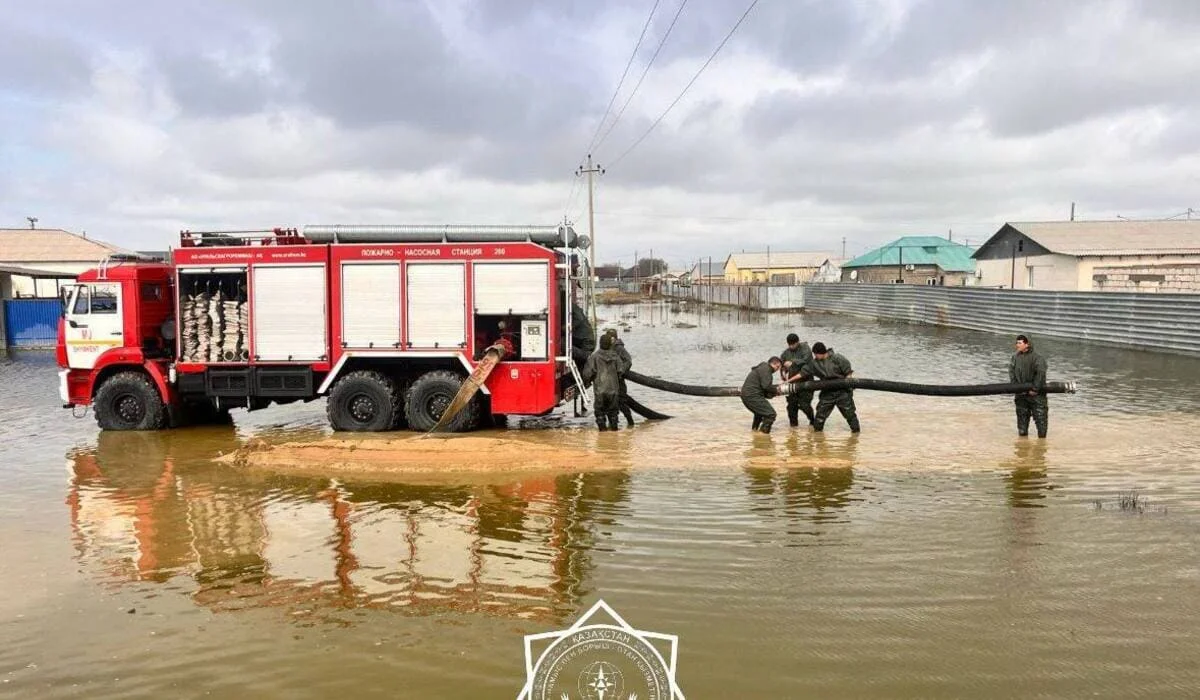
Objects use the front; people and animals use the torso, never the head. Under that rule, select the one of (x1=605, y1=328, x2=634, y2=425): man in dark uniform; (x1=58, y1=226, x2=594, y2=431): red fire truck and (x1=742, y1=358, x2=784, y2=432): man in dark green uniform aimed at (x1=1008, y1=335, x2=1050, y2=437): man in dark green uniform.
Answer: (x1=742, y1=358, x2=784, y2=432): man in dark green uniform

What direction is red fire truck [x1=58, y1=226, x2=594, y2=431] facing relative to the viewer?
to the viewer's left

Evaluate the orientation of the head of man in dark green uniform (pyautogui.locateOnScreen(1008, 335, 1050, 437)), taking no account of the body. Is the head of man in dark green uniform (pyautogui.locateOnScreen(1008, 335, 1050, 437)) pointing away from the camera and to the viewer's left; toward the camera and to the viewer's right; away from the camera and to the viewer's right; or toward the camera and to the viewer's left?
toward the camera and to the viewer's left

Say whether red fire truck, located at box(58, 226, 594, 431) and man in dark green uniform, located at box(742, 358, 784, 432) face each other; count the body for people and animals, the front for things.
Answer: no

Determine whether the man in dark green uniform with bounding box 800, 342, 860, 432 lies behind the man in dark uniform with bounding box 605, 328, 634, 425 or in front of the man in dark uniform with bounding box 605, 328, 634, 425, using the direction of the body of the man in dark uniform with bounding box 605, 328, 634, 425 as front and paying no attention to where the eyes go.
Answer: behind

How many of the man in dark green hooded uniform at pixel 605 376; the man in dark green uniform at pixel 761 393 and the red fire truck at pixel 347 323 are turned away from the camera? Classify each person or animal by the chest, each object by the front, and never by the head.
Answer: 1

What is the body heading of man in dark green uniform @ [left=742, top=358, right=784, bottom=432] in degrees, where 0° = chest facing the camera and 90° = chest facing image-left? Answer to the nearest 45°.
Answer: approximately 270°

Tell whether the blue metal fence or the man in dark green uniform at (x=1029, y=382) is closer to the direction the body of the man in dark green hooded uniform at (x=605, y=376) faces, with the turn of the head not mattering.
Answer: the blue metal fence

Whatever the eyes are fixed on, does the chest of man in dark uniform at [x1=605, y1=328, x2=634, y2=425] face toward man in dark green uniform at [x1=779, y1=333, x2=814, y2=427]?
no

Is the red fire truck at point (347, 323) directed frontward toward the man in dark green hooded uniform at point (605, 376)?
no

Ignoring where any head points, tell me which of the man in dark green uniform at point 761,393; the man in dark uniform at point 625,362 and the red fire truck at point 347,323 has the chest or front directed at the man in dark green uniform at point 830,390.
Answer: the man in dark green uniform at point 761,393

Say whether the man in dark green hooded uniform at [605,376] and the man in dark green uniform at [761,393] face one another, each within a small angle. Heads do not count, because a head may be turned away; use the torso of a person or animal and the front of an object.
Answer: no

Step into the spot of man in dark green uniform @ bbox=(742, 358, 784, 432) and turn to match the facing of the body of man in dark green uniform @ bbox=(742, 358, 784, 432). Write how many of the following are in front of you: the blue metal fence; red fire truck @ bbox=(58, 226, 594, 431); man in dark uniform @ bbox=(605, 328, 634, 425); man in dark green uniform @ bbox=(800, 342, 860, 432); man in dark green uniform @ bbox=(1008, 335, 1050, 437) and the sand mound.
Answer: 2

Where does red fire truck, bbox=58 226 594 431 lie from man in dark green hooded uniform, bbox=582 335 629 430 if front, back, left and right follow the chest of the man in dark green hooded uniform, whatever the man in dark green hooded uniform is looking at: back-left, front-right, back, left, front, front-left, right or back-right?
left

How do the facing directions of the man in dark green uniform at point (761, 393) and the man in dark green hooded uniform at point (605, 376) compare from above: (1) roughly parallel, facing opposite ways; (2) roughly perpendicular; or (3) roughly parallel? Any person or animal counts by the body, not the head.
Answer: roughly perpendicular

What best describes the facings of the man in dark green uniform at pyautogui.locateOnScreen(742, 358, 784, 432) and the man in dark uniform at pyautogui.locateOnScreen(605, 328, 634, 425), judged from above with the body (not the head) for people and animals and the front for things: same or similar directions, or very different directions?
very different directions

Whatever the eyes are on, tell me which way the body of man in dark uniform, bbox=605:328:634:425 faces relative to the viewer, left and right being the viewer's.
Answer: facing to the left of the viewer

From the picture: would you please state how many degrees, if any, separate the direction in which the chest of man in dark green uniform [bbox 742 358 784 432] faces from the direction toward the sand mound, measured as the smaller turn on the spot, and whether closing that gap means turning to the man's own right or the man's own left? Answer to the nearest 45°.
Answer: approximately 135° to the man's own right

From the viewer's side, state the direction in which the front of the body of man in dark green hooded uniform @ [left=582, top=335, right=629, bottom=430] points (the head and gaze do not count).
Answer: away from the camera
